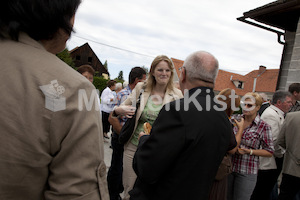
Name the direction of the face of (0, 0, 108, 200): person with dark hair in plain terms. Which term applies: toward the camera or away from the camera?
away from the camera

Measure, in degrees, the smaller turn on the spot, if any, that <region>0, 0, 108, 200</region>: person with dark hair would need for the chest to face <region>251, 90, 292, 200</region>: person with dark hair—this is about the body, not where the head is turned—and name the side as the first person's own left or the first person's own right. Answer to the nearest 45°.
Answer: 0° — they already face them

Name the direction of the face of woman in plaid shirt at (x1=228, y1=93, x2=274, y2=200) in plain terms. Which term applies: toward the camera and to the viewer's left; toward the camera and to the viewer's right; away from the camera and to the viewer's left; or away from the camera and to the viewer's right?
toward the camera and to the viewer's left

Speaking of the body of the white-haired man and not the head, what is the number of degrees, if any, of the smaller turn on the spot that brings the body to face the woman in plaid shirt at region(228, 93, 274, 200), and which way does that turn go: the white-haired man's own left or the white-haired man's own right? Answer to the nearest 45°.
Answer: approximately 90° to the white-haired man's own right

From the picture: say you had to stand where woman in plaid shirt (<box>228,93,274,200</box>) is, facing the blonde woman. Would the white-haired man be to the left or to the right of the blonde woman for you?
left

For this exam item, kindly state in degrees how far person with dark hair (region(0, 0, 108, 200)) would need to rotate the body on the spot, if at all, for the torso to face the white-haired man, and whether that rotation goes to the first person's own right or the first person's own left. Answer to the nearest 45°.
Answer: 0° — they already face them

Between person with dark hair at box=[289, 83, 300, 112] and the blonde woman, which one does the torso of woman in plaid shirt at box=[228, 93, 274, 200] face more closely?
the blonde woman

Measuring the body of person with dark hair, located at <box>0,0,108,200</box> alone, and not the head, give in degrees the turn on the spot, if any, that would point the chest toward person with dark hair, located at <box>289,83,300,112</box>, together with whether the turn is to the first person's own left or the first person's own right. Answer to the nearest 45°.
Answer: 0° — they already face them

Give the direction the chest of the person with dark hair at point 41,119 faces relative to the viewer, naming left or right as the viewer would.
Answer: facing away from the viewer and to the right of the viewer

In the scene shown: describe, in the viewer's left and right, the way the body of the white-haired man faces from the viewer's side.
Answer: facing away from the viewer and to the left of the viewer
